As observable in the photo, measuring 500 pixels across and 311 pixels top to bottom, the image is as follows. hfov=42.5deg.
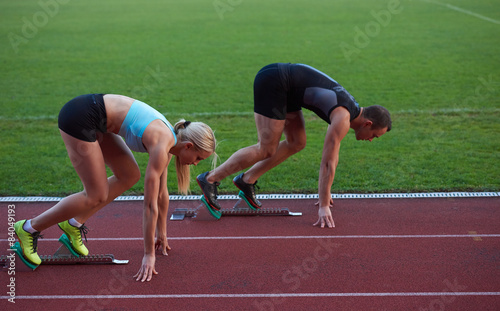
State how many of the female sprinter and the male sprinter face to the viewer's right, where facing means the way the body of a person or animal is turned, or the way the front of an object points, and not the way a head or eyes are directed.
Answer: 2

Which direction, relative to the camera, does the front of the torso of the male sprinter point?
to the viewer's right

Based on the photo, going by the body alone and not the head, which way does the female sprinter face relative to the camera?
to the viewer's right

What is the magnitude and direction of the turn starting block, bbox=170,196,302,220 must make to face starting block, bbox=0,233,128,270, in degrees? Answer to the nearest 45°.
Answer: approximately 135° to its right

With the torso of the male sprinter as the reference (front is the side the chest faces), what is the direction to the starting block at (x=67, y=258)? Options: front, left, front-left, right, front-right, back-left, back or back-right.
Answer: back-right

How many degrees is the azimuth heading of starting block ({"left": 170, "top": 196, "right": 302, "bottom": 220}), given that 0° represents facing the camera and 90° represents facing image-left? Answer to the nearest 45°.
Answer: approximately 270°

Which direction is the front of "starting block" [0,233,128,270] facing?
to the viewer's right
